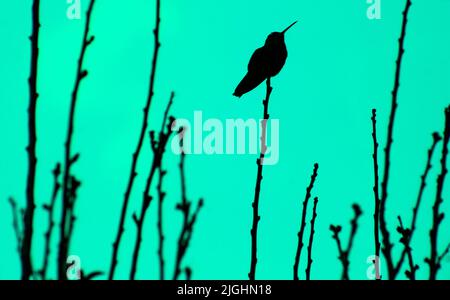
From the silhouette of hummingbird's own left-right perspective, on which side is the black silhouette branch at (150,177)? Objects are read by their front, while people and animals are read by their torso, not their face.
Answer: on its right

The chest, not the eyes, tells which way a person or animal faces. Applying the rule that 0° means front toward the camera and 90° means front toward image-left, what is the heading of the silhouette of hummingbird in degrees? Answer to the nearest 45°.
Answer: approximately 270°
